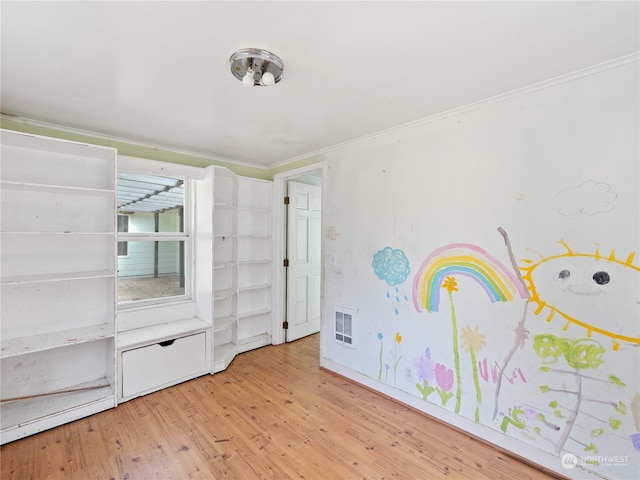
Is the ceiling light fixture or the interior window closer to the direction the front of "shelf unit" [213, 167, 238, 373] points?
the ceiling light fixture

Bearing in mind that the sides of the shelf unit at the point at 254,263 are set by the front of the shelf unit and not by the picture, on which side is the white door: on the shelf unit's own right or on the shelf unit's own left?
on the shelf unit's own left

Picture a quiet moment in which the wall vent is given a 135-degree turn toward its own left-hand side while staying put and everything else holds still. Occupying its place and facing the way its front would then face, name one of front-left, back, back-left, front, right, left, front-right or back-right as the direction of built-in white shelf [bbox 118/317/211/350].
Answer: back

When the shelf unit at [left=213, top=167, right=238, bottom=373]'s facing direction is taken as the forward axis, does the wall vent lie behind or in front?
in front

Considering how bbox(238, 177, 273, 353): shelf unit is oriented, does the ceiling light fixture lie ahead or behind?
ahead

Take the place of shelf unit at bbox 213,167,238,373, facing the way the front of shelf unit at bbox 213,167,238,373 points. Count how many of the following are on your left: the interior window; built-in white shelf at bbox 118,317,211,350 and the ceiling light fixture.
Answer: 0

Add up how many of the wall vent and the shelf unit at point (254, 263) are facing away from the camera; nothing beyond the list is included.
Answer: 0

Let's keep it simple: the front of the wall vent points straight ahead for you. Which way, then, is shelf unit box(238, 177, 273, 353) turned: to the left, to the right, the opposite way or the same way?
to the left

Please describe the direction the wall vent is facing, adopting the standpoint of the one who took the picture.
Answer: facing the viewer and to the left of the viewer

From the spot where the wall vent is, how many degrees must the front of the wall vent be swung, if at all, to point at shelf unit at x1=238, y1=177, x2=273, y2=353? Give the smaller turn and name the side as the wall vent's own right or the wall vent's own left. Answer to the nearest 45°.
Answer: approximately 90° to the wall vent's own right

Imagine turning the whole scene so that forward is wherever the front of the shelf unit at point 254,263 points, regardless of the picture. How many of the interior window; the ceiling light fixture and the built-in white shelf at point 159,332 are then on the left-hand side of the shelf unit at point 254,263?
0

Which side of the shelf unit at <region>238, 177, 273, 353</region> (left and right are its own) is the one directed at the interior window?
right

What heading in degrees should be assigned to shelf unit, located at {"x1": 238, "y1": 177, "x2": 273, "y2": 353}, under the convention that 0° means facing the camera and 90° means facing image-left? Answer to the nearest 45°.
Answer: approximately 315°
